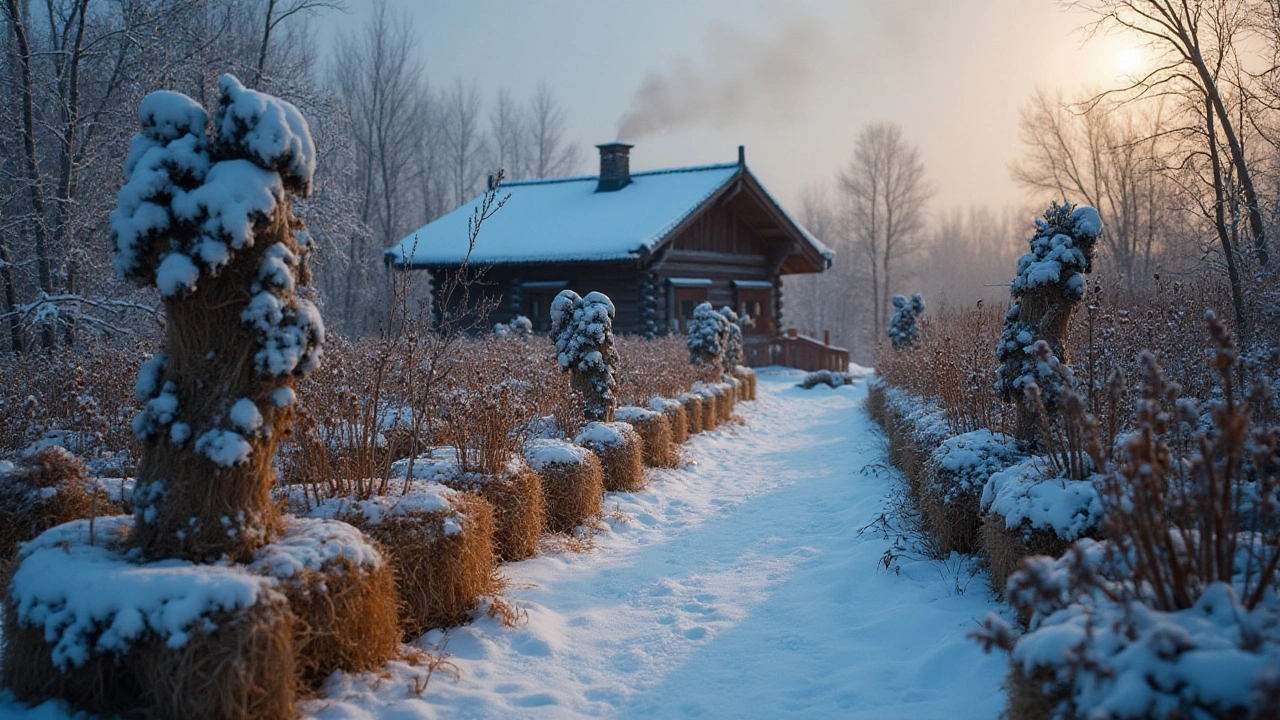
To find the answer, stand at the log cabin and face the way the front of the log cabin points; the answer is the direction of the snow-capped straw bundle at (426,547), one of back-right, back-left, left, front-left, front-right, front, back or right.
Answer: front-right

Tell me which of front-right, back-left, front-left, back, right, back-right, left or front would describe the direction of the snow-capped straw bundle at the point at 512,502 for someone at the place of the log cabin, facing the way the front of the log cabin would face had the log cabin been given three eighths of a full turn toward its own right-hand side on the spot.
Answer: left

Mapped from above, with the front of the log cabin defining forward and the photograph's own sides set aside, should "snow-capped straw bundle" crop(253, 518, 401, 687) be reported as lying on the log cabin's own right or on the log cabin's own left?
on the log cabin's own right

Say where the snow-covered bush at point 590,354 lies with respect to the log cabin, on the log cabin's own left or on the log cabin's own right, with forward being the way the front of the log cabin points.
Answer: on the log cabin's own right

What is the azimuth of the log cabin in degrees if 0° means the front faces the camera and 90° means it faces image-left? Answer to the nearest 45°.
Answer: approximately 315°

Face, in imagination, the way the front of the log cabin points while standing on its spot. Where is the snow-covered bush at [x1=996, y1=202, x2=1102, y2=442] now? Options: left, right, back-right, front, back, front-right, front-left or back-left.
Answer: front-right

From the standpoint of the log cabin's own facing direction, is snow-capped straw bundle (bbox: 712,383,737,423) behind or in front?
in front

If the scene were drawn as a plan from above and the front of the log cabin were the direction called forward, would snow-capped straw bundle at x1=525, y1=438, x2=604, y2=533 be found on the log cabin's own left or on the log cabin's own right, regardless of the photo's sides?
on the log cabin's own right

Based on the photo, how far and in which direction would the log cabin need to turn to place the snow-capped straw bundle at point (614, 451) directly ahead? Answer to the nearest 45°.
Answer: approximately 45° to its right
